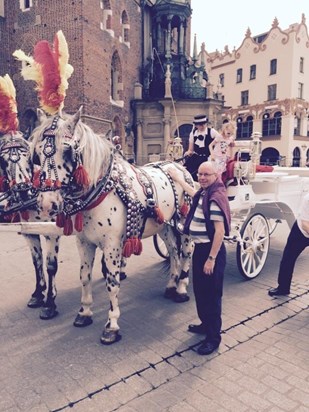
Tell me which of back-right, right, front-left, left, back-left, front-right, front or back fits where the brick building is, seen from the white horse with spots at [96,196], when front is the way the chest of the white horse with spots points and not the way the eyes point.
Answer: back-right

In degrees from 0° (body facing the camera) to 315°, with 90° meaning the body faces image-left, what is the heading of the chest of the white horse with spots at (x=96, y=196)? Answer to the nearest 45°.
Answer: approximately 45°

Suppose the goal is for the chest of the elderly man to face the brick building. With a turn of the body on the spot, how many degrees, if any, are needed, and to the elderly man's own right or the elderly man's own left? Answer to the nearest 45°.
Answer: approximately 135° to the elderly man's own right

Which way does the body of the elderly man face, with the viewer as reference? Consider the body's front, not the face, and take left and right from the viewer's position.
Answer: facing the viewer and to the left of the viewer

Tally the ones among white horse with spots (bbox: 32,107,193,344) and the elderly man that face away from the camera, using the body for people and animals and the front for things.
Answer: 0

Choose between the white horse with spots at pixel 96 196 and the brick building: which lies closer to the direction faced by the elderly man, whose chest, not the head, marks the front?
the white horse with spots

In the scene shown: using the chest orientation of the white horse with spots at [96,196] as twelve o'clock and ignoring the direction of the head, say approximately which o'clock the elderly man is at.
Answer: The elderly man is roughly at 8 o'clock from the white horse with spots.
